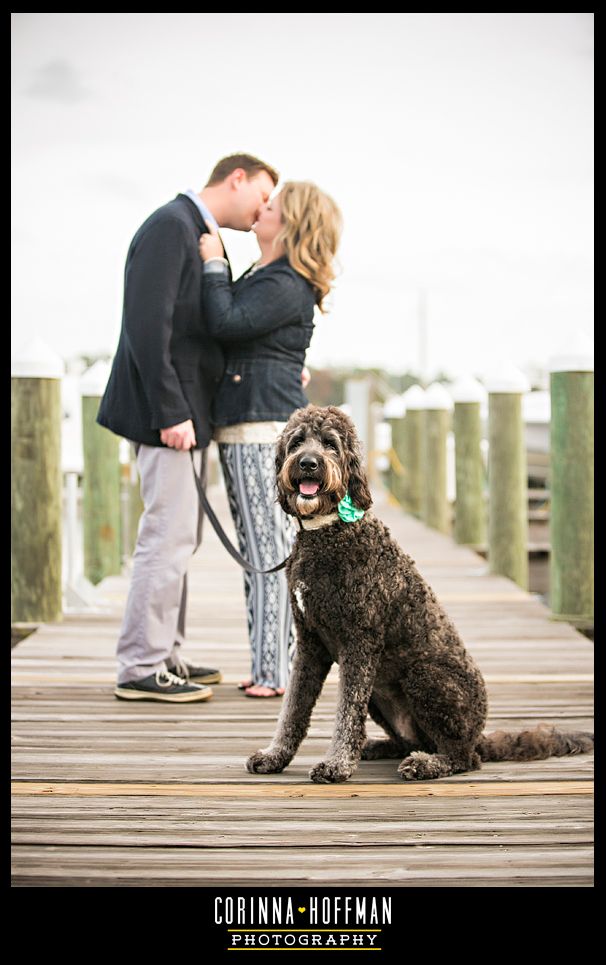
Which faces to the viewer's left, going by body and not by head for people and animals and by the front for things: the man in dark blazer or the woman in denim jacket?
the woman in denim jacket

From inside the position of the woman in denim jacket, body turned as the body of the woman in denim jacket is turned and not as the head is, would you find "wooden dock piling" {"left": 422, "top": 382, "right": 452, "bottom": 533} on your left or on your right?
on your right

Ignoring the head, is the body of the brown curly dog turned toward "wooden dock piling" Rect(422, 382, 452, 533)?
no

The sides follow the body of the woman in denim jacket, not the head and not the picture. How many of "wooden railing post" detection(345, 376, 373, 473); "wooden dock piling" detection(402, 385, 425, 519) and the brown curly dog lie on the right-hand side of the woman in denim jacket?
2

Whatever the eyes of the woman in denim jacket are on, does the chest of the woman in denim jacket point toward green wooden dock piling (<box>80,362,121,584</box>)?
no

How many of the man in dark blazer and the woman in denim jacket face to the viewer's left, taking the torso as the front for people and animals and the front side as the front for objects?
1

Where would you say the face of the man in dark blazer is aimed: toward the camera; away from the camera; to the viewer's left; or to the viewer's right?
to the viewer's right

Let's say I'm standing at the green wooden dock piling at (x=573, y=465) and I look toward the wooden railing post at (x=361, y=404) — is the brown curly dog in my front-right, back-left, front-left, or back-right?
back-left

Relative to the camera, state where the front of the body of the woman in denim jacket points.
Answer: to the viewer's left

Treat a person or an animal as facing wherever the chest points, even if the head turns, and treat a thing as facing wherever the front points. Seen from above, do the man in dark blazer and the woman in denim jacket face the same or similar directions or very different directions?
very different directions

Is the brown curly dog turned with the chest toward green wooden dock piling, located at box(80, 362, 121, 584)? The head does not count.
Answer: no

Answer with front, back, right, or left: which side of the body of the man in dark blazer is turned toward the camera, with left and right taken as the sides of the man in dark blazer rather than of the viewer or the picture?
right

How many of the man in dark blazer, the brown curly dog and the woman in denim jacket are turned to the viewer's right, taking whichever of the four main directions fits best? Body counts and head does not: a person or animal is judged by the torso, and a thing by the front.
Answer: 1

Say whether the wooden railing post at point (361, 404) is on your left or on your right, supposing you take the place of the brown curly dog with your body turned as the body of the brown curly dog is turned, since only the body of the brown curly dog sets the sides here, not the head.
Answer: on your right

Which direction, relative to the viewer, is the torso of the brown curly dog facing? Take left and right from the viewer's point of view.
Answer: facing the viewer and to the left of the viewer
